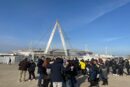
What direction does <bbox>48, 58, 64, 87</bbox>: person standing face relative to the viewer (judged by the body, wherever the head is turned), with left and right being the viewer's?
facing away from the viewer

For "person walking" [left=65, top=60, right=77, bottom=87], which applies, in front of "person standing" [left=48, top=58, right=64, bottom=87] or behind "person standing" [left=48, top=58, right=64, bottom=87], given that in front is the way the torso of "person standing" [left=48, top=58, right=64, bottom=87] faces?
in front

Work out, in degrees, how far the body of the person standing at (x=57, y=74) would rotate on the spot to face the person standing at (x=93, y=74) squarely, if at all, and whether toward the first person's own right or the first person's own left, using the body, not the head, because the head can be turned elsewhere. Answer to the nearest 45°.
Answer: approximately 45° to the first person's own right
